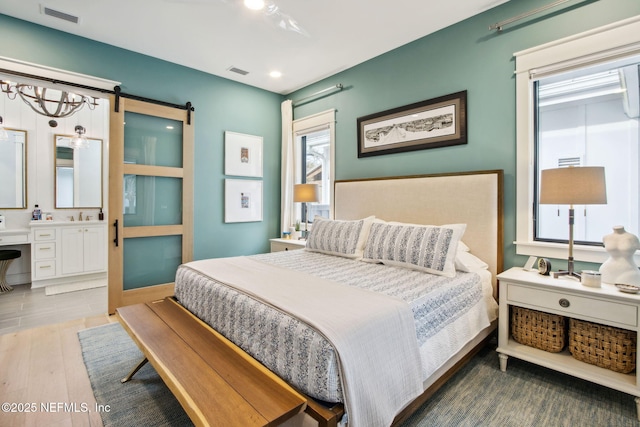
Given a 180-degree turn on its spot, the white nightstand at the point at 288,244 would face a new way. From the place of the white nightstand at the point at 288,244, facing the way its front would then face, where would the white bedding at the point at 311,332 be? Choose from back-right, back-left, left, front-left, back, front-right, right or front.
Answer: back-right

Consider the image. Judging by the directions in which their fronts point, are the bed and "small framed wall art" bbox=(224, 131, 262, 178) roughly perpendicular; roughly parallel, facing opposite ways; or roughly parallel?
roughly perpendicular

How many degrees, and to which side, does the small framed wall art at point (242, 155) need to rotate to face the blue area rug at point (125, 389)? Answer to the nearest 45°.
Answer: approximately 45° to its right

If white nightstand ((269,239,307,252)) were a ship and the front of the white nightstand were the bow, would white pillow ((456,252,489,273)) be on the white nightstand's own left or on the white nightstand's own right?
on the white nightstand's own left

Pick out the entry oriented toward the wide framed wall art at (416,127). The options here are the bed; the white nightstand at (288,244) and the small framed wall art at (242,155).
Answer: the small framed wall art at (242,155)

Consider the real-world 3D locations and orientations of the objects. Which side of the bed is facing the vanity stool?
right

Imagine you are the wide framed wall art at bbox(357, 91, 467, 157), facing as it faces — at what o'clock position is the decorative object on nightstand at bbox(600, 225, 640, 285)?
The decorative object on nightstand is roughly at 9 o'clock from the wide framed wall art.

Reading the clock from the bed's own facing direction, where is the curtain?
The curtain is roughly at 4 o'clock from the bed.

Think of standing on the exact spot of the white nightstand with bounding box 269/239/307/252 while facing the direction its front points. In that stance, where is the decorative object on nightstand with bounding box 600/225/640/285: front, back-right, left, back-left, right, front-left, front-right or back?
left

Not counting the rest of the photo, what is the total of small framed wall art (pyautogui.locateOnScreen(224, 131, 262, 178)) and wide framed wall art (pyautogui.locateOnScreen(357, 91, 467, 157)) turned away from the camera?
0

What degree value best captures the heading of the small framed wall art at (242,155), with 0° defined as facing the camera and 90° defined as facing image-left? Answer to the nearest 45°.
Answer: approximately 315°

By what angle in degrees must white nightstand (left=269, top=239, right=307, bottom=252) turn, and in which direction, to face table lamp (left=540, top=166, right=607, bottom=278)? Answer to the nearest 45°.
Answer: approximately 90° to its left

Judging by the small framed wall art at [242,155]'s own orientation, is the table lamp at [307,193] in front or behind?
in front

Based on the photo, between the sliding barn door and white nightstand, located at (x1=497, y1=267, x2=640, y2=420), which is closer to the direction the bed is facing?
the sliding barn door

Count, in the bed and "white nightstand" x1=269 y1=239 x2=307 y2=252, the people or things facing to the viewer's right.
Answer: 0
